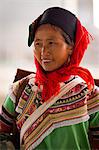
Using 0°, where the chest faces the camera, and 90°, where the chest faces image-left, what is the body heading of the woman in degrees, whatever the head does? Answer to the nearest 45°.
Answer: approximately 45°
